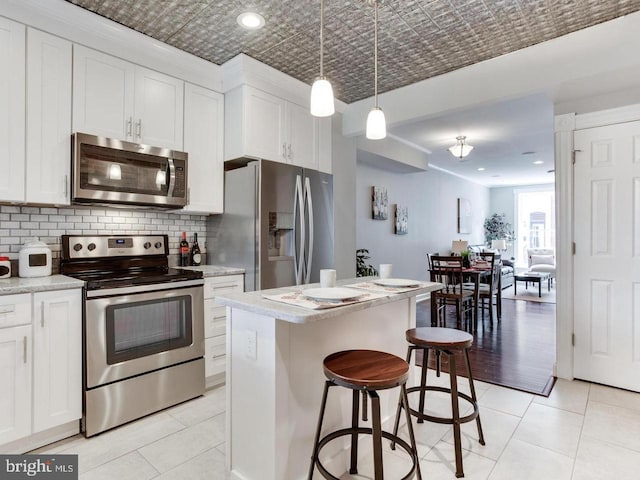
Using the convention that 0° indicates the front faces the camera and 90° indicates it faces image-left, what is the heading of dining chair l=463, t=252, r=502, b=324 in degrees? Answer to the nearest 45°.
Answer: approximately 135°

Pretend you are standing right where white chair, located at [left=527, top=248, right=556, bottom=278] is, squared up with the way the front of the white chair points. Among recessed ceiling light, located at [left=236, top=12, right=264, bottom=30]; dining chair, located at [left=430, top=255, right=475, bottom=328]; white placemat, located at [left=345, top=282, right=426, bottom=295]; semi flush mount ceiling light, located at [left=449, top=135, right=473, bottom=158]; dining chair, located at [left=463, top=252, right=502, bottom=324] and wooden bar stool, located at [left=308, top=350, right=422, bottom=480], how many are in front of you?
6

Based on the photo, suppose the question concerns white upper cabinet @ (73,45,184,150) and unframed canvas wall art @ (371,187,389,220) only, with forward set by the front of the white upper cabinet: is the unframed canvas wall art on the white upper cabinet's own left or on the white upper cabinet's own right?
on the white upper cabinet's own left

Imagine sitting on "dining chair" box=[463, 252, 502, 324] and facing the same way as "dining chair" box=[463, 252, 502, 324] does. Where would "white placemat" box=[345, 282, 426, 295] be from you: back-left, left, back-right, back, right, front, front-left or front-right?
back-left

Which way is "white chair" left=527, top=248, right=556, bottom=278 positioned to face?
toward the camera

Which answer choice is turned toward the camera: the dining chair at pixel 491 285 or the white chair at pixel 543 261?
the white chair

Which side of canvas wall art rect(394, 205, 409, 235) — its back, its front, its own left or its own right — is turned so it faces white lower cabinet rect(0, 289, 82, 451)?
right

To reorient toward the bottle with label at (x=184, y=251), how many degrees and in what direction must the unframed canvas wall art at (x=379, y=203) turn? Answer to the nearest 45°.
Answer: approximately 90° to its right

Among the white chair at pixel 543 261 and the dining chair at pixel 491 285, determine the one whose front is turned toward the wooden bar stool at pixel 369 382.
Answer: the white chair

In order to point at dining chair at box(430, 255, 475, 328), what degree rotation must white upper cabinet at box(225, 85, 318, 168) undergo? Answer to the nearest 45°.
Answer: approximately 90° to its left

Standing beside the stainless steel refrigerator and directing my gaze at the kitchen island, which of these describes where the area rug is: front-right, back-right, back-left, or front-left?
back-left

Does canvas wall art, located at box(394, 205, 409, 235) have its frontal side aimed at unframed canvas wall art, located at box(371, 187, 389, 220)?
no

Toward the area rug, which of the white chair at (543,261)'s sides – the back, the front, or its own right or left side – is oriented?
front

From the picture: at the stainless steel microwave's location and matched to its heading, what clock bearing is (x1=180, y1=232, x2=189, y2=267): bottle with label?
The bottle with label is roughly at 9 o'clock from the stainless steel microwave.

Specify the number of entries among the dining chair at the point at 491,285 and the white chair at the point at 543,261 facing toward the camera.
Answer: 1

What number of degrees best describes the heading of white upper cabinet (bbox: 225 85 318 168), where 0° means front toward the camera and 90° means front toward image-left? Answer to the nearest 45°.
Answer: approximately 315°

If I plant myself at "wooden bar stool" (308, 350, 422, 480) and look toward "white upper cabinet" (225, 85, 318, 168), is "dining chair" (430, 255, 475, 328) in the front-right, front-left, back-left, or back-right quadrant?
front-right

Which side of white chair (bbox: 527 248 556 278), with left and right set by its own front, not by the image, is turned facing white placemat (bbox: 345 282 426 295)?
front

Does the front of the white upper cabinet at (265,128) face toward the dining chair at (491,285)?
no

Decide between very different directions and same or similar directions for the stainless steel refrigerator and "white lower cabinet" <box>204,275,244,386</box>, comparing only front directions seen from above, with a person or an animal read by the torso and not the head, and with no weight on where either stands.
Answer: same or similar directions

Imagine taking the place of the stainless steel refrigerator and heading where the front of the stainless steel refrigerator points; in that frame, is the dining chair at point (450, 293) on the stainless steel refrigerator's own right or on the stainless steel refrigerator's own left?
on the stainless steel refrigerator's own left
